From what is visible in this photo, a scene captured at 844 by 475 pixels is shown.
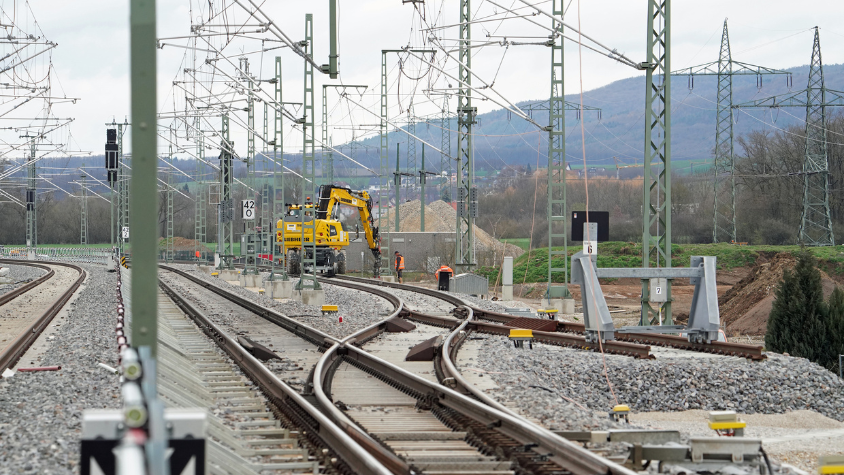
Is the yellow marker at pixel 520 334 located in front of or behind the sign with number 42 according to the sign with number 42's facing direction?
in front

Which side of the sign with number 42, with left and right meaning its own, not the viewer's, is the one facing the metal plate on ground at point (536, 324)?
front

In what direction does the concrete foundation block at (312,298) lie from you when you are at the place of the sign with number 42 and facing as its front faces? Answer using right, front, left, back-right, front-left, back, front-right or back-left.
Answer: front

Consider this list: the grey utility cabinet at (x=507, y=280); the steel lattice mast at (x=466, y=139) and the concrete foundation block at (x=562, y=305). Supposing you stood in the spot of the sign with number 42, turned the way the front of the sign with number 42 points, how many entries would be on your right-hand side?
0

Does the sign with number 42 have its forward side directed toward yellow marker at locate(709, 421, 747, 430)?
yes

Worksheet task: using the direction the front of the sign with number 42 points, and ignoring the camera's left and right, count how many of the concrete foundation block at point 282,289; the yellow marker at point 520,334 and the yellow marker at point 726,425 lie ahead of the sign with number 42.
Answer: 3

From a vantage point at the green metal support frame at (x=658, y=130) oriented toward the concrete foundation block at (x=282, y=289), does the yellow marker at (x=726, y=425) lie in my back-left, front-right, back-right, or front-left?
back-left

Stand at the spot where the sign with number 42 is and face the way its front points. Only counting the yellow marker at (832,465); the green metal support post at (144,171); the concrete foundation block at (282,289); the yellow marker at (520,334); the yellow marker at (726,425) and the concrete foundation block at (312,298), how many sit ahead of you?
6

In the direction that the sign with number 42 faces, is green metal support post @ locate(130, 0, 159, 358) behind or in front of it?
in front

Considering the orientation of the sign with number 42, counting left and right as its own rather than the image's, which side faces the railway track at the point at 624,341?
front

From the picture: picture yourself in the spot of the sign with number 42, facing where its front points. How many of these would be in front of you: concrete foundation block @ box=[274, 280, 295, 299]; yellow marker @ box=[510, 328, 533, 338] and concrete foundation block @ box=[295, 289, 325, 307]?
3

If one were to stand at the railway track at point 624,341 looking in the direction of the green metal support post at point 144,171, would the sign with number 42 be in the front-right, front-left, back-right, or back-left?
back-right

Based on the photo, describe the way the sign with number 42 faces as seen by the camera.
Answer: facing the viewer
